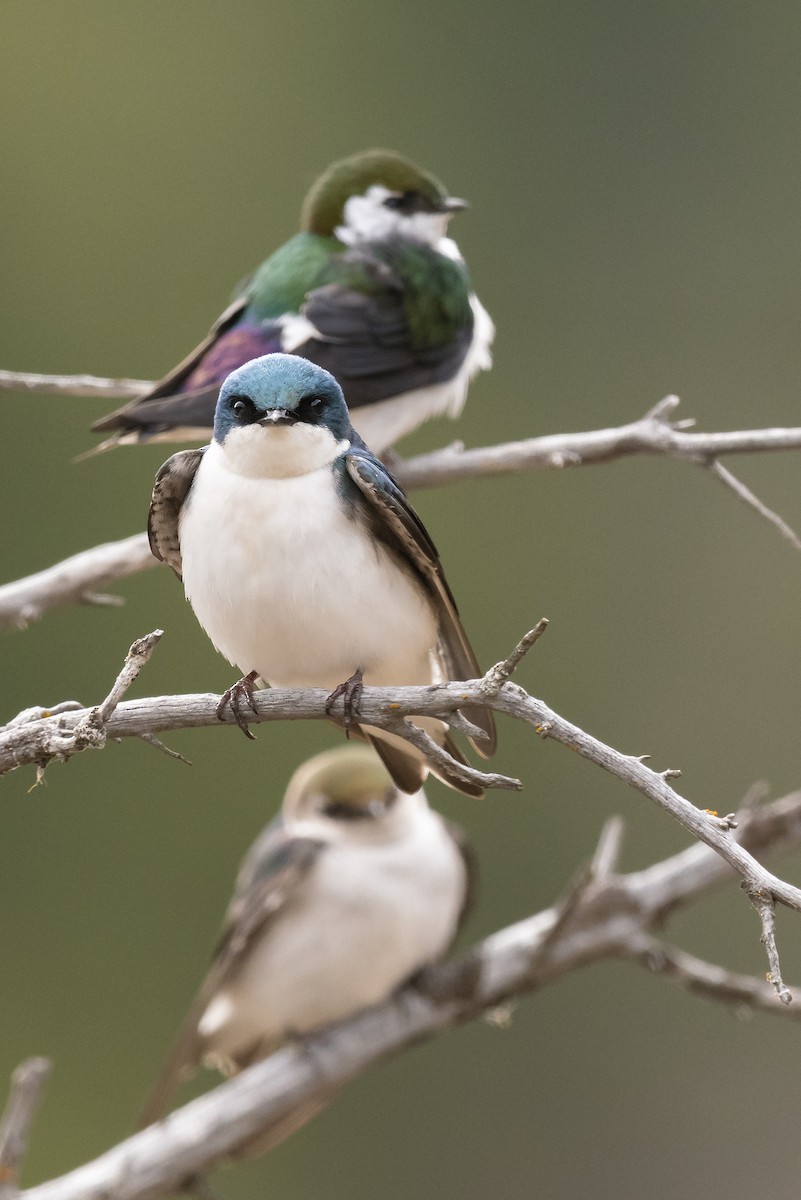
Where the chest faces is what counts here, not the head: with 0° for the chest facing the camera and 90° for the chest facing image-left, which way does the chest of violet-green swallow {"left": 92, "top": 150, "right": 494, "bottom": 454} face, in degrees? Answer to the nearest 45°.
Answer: approximately 270°

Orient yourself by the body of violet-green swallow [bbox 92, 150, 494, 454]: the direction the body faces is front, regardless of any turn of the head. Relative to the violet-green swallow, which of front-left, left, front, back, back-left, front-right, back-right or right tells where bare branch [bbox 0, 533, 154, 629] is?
back-right

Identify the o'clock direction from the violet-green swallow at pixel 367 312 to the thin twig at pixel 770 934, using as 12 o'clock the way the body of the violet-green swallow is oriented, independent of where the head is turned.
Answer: The thin twig is roughly at 3 o'clock from the violet-green swallow.

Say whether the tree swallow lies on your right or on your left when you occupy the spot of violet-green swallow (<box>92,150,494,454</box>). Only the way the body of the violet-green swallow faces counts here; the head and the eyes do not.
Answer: on your right

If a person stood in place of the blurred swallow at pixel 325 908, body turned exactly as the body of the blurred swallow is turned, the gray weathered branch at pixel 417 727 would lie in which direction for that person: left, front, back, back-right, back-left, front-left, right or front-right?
front-right

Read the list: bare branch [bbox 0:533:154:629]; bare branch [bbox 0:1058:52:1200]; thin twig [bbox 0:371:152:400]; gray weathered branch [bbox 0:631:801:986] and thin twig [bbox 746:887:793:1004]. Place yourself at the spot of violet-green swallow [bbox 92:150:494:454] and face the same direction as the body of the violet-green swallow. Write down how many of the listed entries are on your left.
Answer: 0

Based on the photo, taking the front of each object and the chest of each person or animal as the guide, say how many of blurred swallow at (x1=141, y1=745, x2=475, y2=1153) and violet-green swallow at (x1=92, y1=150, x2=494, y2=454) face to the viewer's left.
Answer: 0

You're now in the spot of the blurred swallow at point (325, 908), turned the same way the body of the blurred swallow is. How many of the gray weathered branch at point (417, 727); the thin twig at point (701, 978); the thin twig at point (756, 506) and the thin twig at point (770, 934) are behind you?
0

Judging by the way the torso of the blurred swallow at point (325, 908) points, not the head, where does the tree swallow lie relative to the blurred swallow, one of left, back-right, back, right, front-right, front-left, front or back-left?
front-right

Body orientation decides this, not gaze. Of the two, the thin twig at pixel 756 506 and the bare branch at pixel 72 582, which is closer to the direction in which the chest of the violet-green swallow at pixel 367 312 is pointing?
the thin twig

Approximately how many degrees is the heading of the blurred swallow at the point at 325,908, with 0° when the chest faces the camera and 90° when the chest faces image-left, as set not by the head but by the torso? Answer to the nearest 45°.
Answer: approximately 315°
